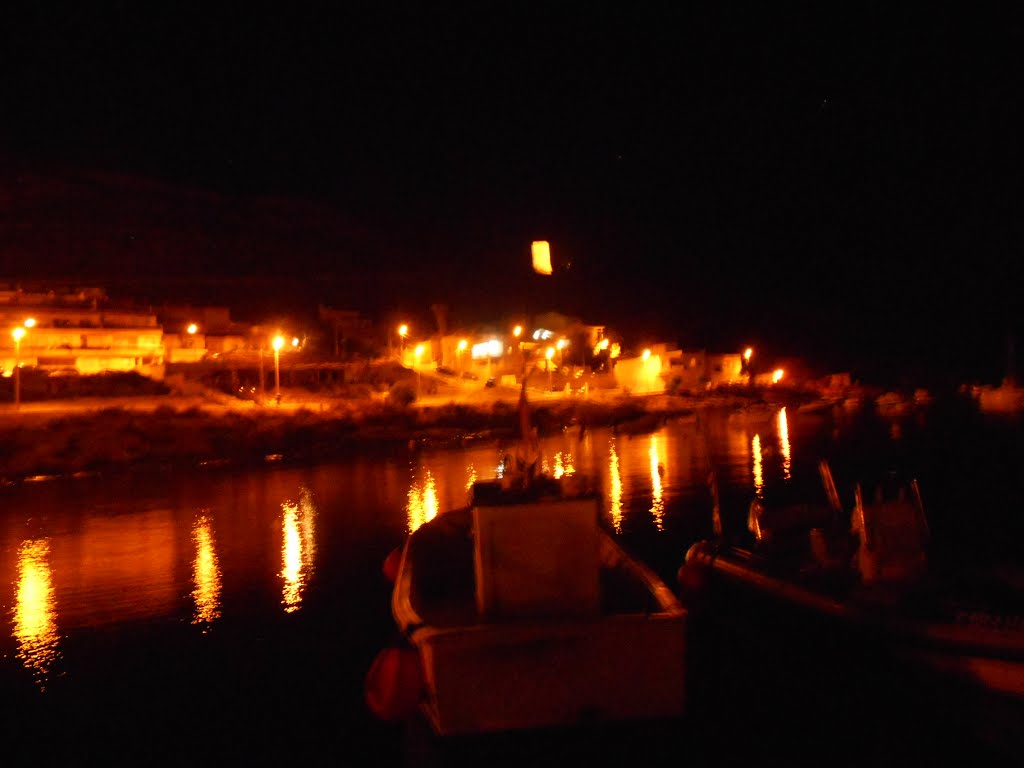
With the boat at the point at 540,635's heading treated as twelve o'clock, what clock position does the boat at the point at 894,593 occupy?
the boat at the point at 894,593 is roughly at 2 o'clock from the boat at the point at 540,635.

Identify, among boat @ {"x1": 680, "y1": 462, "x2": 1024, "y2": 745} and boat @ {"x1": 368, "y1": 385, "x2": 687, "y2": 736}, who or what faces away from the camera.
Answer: boat @ {"x1": 368, "y1": 385, "x2": 687, "y2": 736}

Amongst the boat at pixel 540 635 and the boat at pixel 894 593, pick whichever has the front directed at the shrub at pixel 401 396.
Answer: the boat at pixel 540 635

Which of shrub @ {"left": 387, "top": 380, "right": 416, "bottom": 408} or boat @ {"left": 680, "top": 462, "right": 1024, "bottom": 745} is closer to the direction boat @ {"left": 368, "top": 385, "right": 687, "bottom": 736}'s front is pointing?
the shrub

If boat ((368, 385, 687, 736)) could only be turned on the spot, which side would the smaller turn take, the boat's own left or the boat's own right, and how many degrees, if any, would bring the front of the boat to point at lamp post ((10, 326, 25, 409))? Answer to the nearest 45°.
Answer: approximately 45° to the boat's own left

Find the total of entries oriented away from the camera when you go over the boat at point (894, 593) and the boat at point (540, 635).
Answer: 1

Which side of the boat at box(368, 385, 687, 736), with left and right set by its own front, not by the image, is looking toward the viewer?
back
